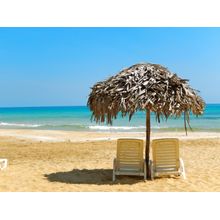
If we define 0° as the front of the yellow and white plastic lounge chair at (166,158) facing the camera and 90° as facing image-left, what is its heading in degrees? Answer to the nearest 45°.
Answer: approximately 180°

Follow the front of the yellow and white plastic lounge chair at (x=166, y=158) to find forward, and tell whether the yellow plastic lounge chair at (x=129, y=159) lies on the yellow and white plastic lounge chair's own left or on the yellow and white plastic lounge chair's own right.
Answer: on the yellow and white plastic lounge chair's own left
